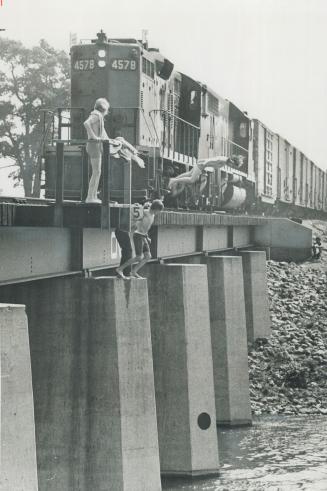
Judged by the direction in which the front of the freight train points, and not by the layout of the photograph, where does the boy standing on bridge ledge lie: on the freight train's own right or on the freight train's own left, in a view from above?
on the freight train's own left

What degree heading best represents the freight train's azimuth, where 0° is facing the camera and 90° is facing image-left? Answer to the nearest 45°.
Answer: approximately 45°
